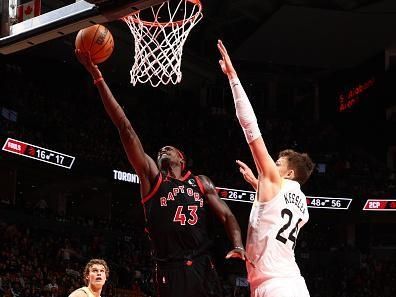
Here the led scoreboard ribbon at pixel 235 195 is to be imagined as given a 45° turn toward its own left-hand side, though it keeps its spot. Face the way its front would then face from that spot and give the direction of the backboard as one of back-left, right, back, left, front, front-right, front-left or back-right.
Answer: front-right

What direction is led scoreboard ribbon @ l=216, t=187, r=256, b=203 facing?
toward the camera

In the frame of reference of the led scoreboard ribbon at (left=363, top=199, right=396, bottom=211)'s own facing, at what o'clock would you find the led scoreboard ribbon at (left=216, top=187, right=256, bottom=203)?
the led scoreboard ribbon at (left=216, top=187, right=256, bottom=203) is roughly at 2 o'clock from the led scoreboard ribbon at (left=363, top=199, right=396, bottom=211).

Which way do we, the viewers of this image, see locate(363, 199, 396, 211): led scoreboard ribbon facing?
facing the viewer

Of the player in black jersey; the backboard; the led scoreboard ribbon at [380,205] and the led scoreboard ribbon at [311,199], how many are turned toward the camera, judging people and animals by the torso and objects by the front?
3

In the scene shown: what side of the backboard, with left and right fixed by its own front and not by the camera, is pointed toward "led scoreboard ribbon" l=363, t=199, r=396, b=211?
front

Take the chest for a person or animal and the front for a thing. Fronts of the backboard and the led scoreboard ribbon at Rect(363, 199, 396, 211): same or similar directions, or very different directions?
very different directions

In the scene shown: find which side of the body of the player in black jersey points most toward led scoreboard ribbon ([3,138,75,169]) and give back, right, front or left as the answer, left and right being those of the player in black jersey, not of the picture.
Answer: back

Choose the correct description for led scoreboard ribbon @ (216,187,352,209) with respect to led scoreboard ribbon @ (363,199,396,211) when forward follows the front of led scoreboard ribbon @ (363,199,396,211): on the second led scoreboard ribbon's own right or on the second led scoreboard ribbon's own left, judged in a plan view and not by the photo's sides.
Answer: on the second led scoreboard ribbon's own right

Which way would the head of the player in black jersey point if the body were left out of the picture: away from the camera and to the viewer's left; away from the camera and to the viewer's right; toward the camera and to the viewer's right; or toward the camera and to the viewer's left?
toward the camera and to the viewer's left

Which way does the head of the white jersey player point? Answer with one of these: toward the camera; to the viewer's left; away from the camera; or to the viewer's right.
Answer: to the viewer's left

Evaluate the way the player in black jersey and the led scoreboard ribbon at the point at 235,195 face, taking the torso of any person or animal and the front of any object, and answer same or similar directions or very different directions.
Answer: same or similar directions

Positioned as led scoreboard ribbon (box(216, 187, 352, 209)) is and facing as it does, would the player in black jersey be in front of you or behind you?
in front

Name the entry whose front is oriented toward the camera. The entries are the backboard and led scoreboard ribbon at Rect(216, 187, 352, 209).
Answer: the led scoreboard ribbon
